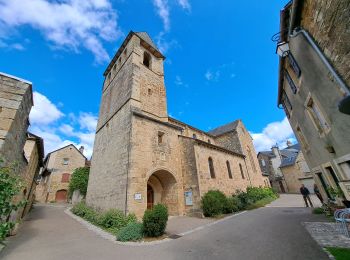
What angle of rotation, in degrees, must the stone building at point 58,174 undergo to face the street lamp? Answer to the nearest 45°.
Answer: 0° — it already faces it

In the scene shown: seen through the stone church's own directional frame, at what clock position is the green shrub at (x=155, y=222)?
The green shrub is roughly at 1 o'clock from the stone church.

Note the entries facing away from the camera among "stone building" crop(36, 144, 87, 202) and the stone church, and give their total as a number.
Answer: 0

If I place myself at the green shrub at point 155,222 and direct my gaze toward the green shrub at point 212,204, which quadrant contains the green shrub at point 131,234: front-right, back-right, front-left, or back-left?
back-left

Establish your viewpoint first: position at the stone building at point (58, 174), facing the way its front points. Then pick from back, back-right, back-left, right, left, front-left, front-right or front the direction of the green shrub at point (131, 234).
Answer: front

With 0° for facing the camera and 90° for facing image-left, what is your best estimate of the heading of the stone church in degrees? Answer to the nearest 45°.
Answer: approximately 315°

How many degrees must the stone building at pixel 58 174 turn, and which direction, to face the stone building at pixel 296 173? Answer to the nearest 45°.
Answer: approximately 45° to its left

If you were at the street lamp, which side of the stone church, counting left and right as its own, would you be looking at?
front

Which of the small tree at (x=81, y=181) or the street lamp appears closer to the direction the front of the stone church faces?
the street lamp

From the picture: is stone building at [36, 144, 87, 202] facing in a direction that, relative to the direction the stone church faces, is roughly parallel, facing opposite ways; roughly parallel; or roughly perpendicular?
roughly parallel

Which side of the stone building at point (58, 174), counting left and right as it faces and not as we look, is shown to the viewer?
front

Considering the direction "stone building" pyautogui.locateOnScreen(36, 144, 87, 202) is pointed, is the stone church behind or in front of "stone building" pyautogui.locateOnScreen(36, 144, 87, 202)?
in front

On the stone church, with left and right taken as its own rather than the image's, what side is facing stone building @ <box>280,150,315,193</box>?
left

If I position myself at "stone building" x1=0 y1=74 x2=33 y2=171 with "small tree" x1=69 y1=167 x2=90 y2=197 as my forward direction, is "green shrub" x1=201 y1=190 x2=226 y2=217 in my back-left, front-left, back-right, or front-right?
front-right
